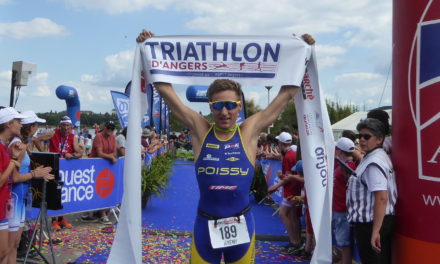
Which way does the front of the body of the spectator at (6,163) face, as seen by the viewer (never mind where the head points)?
to the viewer's right

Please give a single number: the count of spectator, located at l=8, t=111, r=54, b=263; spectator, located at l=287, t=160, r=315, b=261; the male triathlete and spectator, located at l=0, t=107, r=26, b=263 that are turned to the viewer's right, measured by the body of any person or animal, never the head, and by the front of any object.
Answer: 2

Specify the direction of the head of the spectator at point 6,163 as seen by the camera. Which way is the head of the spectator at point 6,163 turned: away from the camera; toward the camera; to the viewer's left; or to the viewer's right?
to the viewer's right

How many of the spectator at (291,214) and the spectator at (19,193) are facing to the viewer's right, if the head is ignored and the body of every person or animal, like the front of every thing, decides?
1

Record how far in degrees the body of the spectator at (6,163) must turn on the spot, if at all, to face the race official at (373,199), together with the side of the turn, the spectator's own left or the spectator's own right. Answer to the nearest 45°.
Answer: approximately 45° to the spectator's own right

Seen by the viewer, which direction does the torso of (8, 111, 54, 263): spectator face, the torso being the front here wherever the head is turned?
to the viewer's right

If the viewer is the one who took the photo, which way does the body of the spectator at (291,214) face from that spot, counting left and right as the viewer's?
facing to the left of the viewer
